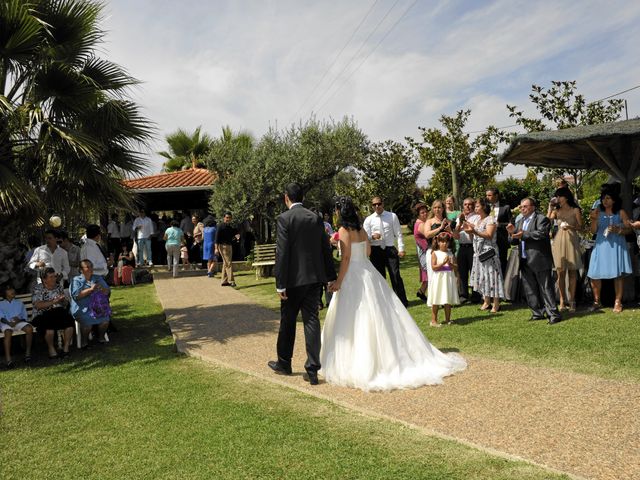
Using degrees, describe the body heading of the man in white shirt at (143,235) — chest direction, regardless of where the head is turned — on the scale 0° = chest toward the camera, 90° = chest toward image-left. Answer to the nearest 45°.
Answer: approximately 0°

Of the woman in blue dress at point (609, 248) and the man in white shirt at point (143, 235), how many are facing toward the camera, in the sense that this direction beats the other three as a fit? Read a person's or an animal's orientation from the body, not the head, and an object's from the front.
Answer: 2

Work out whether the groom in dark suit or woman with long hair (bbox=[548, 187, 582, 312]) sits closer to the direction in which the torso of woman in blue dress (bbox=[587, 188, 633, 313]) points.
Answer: the groom in dark suit

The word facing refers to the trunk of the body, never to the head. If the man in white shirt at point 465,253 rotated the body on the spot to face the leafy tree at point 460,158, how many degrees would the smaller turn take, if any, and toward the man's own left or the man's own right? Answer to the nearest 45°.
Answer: approximately 135° to the man's own right

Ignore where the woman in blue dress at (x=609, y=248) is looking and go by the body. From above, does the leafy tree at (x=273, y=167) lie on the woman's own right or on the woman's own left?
on the woman's own right

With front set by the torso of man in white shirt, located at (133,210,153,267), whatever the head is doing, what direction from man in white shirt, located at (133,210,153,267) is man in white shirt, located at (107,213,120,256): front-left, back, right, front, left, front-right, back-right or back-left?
back-right

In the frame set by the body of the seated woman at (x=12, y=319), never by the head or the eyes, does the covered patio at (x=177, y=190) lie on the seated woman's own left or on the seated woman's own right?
on the seated woman's own left

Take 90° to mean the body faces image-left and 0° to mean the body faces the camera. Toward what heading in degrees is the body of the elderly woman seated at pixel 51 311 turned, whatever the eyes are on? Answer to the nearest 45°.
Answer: approximately 315°

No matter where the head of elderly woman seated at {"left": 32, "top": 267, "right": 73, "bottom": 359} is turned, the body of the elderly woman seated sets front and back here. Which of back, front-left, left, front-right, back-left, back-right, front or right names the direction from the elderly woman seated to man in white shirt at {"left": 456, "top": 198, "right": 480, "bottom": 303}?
front-left
